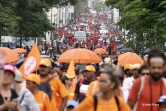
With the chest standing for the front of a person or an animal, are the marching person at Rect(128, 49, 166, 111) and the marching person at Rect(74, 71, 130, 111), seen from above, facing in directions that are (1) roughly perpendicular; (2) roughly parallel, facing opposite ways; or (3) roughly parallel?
roughly parallel

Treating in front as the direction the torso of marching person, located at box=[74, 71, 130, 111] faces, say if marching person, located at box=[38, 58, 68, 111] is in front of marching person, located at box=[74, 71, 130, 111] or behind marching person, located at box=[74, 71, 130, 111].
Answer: behind

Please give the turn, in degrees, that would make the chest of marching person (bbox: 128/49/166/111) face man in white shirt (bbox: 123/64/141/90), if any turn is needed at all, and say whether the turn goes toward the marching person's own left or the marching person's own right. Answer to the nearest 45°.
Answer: approximately 180°

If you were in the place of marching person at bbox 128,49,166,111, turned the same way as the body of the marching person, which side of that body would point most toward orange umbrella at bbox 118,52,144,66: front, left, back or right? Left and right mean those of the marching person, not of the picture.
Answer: back

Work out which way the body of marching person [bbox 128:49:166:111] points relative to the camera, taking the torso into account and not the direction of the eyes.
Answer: toward the camera

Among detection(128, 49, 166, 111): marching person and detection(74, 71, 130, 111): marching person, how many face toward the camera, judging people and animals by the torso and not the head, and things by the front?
2

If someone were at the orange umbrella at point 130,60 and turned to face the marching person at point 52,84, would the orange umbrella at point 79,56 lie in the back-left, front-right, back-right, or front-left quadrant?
front-right

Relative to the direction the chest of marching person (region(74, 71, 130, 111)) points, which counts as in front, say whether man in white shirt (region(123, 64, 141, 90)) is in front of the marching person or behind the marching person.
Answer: behind
